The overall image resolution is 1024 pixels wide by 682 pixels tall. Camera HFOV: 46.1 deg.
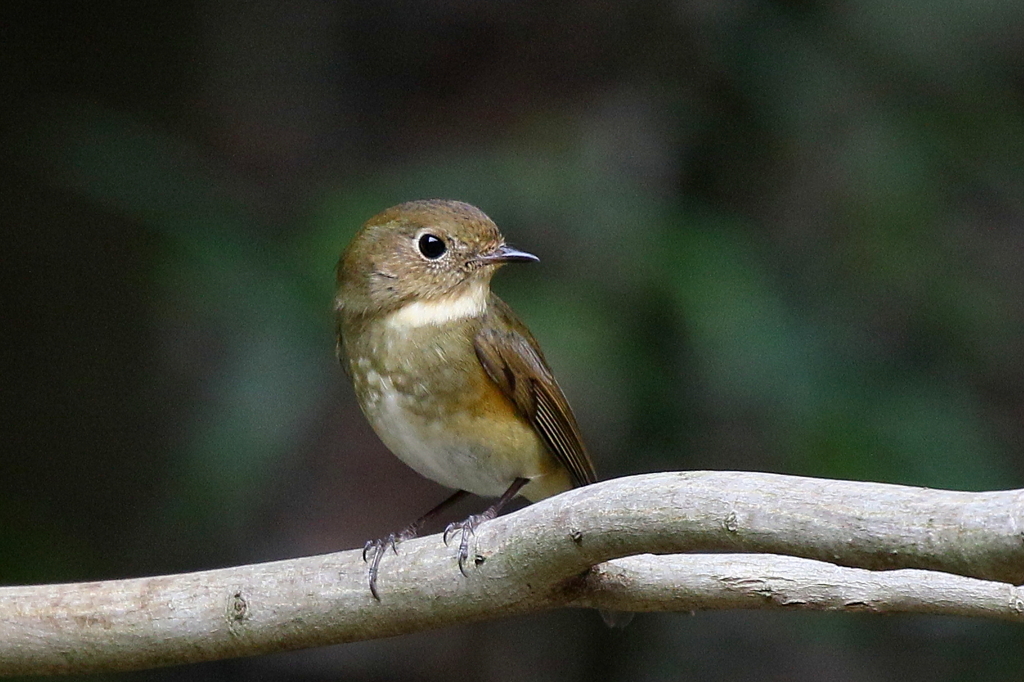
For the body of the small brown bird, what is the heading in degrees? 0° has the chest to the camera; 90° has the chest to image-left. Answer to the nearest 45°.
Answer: approximately 45°
